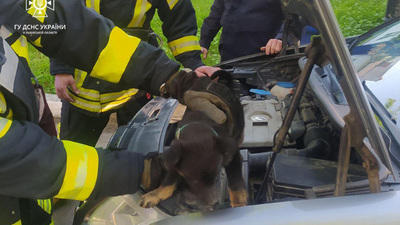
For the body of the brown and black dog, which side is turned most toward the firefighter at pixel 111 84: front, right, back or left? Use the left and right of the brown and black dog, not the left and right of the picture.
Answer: back

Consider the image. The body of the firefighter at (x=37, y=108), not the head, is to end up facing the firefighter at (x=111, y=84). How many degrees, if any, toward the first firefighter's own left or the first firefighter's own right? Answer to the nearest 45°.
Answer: approximately 90° to the first firefighter's own left

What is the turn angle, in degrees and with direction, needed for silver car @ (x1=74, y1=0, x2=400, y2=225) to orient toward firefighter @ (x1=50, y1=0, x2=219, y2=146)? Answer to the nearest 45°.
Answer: approximately 45° to its right

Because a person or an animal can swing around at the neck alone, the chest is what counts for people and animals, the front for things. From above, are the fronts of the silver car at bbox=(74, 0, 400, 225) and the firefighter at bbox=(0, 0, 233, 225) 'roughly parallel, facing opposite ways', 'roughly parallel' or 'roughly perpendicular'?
roughly parallel, facing opposite ways

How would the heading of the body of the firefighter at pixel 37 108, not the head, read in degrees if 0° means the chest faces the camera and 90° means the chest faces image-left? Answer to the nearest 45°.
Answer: approximately 270°

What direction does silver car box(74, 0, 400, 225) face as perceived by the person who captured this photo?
facing to the left of the viewer

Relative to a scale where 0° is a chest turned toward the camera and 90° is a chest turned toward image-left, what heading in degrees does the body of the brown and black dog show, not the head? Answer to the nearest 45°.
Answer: approximately 0°
